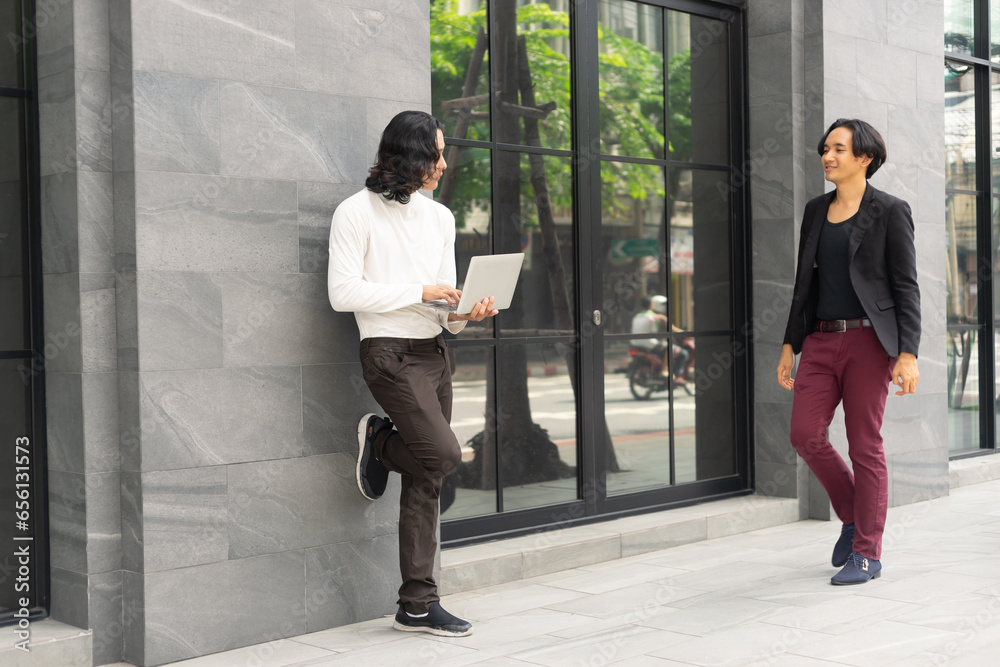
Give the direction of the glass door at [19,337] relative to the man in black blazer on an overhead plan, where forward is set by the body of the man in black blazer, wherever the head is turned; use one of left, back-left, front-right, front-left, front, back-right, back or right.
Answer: front

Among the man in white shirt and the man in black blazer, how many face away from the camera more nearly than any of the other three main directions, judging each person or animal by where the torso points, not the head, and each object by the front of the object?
0

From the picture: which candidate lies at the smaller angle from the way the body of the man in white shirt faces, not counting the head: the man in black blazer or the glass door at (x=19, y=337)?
the man in black blazer

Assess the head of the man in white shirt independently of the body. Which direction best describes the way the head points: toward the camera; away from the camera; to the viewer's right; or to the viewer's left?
to the viewer's right

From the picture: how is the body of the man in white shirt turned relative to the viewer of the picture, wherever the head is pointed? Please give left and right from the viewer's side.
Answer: facing the viewer and to the right of the viewer

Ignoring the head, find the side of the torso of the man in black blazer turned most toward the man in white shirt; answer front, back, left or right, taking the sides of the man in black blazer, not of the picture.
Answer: front

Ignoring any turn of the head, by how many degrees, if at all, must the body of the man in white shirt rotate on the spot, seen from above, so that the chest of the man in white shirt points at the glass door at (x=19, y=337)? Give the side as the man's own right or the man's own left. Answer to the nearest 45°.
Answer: approximately 135° to the man's own right
